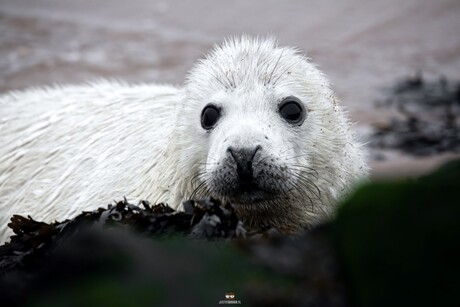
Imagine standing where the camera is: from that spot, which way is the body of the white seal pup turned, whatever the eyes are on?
to the viewer's right
